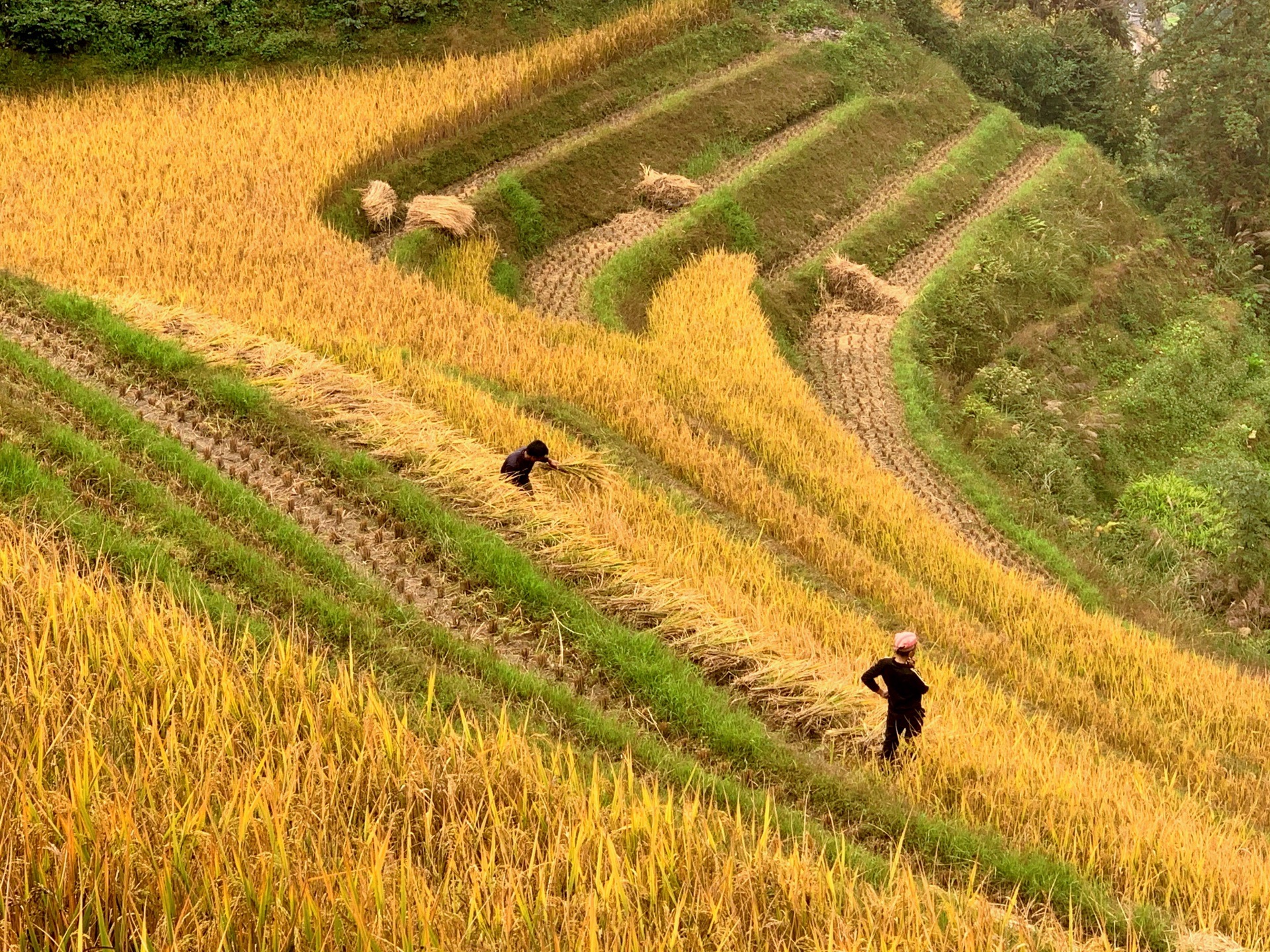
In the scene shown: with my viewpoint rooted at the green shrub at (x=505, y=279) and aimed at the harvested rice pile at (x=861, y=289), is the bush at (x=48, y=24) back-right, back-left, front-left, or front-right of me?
back-left

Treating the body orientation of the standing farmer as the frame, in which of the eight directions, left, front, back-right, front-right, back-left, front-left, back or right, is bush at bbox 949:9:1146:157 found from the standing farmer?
front-left

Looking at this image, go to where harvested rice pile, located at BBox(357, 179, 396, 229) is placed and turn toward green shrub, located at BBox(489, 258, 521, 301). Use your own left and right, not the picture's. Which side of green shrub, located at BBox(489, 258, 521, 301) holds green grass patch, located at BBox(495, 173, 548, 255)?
left

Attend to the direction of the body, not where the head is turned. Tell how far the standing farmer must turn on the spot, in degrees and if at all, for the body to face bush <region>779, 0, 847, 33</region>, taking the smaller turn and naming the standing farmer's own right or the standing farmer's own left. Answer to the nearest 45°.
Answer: approximately 45° to the standing farmer's own left

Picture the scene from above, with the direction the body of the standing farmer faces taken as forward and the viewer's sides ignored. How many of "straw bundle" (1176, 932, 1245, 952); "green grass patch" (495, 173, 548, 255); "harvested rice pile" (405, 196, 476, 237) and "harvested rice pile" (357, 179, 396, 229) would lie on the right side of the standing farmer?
1

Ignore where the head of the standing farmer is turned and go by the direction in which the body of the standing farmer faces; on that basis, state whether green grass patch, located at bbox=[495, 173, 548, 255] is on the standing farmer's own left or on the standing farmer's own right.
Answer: on the standing farmer's own left

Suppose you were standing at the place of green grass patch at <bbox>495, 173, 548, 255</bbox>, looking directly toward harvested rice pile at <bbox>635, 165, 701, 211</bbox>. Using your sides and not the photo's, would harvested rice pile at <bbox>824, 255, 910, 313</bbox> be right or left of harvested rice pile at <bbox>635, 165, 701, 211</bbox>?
right

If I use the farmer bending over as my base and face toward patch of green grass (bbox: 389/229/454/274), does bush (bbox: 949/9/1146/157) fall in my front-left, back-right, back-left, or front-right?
front-right

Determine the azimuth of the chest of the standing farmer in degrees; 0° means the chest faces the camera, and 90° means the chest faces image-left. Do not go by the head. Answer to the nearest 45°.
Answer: approximately 225°

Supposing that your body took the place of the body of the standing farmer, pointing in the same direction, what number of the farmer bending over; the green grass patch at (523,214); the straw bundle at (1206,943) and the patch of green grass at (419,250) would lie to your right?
1

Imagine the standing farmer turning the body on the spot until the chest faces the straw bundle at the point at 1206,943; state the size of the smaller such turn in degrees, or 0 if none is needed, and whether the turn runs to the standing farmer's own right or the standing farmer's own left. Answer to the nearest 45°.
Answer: approximately 90° to the standing farmer's own right
